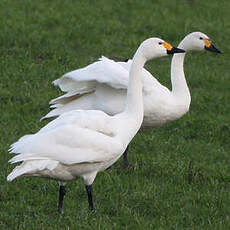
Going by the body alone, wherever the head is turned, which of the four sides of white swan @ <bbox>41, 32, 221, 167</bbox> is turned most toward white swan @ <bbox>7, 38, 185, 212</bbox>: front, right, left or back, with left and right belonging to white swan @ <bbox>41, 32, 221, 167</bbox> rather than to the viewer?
right

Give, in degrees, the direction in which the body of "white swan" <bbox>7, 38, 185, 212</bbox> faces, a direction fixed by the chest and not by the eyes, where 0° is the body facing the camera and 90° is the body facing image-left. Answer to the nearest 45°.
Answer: approximately 270°

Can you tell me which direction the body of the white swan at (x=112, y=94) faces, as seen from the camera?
to the viewer's right

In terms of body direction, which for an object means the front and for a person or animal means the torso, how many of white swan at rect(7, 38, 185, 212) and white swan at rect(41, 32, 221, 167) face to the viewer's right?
2

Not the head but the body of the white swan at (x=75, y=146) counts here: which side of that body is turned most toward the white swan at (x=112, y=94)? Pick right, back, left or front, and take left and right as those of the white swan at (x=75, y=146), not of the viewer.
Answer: left
